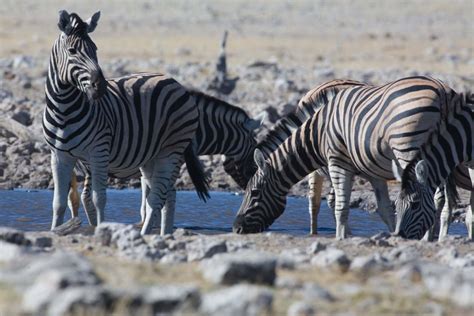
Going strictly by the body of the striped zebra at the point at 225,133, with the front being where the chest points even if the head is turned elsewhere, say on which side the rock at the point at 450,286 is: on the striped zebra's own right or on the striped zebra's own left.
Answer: on the striped zebra's own right

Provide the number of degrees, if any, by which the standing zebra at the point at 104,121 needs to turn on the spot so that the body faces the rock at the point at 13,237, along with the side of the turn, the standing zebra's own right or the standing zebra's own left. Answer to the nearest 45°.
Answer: approximately 45° to the standing zebra's own left

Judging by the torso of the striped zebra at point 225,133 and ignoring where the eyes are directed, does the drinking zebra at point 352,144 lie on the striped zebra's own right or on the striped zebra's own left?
on the striped zebra's own right

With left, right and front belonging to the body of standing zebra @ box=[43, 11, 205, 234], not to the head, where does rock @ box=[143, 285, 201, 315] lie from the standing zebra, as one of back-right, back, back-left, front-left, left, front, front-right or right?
front-left

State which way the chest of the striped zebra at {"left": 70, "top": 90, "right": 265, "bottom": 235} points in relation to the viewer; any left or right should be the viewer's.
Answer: facing to the right of the viewer

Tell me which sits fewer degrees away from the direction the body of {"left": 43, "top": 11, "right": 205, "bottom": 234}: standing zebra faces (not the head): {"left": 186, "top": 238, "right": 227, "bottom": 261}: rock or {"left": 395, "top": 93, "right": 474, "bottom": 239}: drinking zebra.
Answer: the rock

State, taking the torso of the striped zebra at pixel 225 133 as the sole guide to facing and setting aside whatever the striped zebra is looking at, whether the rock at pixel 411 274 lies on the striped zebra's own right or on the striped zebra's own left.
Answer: on the striped zebra's own right

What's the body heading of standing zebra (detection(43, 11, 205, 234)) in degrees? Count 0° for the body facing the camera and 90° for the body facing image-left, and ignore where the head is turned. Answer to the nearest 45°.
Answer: approximately 45°

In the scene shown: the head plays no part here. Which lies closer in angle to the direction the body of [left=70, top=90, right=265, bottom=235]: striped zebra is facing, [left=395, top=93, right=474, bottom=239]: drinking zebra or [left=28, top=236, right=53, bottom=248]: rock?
the drinking zebra
